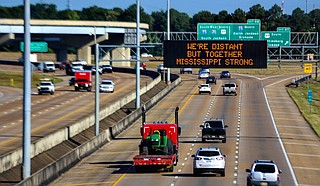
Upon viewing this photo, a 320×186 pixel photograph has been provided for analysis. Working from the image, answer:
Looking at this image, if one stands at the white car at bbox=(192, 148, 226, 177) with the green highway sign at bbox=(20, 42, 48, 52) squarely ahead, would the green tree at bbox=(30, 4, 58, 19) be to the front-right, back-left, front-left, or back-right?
front-right

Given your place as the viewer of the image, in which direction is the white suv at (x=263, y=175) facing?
facing away from the viewer

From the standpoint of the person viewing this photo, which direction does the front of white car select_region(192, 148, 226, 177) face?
facing away from the viewer

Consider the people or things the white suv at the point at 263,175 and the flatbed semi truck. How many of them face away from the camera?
2

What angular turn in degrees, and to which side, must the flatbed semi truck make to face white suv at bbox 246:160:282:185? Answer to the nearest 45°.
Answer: approximately 135° to its right

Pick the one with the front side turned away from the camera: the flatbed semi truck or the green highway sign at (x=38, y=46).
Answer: the flatbed semi truck

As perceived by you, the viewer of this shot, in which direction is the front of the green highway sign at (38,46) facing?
facing the viewer

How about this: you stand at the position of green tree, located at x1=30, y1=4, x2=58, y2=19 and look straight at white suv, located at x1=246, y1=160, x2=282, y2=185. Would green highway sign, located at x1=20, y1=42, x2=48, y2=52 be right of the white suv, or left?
right

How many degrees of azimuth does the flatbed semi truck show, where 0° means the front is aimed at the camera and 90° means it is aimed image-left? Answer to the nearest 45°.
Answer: approximately 180°

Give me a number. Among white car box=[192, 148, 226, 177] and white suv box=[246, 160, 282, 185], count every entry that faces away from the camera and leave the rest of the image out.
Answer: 2

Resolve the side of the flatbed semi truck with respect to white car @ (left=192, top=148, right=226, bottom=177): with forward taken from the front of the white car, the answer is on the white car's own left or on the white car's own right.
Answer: on the white car's own left

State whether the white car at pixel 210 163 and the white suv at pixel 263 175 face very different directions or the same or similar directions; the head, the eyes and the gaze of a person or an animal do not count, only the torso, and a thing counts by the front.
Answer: same or similar directions
